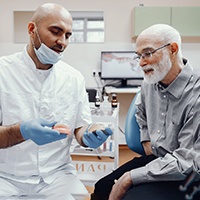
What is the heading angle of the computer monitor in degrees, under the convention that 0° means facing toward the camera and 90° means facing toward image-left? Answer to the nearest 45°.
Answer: approximately 0°

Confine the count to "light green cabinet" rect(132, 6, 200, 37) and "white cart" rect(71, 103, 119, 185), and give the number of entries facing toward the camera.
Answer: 2

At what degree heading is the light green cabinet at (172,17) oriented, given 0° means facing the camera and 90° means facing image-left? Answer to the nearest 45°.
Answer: approximately 0°

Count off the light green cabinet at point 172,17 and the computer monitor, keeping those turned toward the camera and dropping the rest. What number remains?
2

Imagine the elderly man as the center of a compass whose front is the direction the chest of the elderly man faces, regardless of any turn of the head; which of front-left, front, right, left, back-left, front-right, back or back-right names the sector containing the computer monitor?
back-right

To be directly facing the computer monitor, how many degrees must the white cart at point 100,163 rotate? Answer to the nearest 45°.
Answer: approximately 180°

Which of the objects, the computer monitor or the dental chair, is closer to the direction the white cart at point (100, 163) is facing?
the dental chair

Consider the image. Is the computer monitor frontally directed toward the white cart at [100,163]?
yes

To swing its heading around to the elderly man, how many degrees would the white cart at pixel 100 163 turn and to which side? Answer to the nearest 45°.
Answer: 0° — it already faces them
